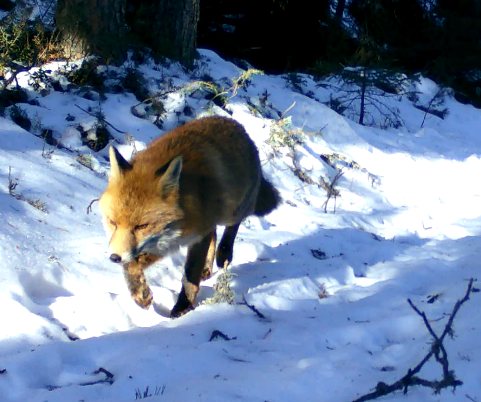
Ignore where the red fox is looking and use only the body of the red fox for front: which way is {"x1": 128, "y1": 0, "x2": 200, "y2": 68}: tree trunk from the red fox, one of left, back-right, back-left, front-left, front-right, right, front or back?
back-right

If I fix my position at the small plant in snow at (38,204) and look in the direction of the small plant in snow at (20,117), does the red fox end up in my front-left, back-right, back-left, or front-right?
back-right

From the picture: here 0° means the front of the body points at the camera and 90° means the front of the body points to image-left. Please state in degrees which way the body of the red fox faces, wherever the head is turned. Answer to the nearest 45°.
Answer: approximately 45°

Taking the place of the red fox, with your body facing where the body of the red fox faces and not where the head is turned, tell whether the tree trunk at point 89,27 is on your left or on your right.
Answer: on your right

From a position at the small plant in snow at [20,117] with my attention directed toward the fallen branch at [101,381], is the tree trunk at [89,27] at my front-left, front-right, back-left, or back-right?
back-left

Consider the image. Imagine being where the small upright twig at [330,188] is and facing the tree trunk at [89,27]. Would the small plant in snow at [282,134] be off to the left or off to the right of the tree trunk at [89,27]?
right

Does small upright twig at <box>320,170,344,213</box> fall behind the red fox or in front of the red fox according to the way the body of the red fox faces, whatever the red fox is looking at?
behind

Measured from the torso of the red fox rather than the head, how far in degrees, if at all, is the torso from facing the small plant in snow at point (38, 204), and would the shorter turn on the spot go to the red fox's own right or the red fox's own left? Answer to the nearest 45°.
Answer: approximately 90° to the red fox's own right

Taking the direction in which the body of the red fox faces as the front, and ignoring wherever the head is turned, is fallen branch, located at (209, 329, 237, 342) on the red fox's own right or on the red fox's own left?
on the red fox's own left

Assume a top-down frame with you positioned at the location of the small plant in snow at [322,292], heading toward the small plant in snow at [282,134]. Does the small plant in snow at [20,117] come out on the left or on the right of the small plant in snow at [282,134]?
left

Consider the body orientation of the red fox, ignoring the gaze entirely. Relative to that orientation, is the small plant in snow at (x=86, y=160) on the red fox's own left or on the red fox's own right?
on the red fox's own right
